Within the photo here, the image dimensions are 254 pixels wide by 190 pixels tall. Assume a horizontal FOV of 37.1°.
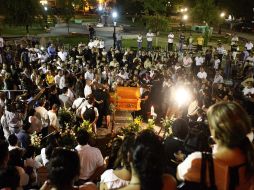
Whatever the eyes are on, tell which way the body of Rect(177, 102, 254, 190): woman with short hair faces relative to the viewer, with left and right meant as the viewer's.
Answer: facing away from the viewer and to the left of the viewer

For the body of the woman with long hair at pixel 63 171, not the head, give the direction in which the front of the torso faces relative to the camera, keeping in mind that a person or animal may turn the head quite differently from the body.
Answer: away from the camera

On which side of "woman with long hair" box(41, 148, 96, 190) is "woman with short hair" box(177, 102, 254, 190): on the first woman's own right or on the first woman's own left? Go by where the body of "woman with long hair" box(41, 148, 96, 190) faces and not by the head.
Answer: on the first woman's own right

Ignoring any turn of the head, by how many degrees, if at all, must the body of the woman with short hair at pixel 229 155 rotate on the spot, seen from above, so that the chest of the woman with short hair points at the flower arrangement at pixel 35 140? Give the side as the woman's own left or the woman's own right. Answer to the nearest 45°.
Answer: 0° — they already face it

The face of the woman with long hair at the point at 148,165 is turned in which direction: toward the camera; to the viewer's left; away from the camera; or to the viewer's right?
away from the camera

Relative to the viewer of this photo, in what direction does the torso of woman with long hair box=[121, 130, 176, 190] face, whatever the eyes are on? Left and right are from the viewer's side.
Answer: facing away from the viewer

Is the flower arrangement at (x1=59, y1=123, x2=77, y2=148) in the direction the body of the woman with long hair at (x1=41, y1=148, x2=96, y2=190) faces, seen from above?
yes

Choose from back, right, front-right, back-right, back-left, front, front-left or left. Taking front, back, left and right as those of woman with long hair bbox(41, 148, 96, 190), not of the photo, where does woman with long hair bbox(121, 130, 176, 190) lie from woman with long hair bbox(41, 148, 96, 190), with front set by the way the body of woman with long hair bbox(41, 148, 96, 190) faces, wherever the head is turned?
back-right

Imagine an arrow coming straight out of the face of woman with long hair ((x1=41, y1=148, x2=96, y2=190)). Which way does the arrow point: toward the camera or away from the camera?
away from the camera

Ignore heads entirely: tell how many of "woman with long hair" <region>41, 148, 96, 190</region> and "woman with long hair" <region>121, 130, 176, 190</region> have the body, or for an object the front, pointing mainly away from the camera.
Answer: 2
